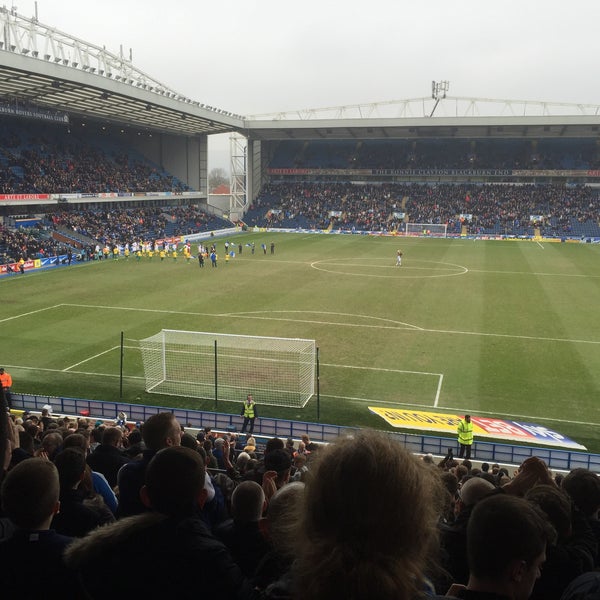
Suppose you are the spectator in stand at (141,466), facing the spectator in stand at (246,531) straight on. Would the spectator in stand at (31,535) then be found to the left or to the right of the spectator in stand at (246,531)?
right

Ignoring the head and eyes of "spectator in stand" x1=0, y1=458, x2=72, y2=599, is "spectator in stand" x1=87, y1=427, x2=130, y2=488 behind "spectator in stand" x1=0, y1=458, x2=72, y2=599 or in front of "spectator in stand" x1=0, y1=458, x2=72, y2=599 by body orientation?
in front

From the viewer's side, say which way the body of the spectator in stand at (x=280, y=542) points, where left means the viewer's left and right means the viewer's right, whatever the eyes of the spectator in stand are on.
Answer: facing away from the viewer

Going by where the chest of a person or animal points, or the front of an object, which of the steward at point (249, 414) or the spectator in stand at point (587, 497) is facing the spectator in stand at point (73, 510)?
the steward

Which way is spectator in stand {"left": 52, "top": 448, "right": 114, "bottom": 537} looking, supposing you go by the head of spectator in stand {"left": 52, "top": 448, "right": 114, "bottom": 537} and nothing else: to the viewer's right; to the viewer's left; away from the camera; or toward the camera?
away from the camera

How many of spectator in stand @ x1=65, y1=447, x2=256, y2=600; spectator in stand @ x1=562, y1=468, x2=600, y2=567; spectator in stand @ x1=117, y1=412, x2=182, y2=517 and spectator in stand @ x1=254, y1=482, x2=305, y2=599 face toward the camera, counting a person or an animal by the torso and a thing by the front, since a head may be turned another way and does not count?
0

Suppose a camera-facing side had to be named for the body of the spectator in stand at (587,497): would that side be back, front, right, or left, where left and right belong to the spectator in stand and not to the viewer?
back

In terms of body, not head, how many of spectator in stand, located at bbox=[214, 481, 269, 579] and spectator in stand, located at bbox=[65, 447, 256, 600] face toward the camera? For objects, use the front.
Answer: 0

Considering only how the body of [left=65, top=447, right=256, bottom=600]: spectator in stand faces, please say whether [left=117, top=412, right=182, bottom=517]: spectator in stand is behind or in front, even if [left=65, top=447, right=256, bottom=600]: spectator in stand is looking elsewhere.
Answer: in front

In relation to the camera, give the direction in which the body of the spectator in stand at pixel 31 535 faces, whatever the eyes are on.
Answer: away from the camera

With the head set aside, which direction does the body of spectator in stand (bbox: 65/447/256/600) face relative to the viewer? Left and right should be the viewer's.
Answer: facing away from the viewer

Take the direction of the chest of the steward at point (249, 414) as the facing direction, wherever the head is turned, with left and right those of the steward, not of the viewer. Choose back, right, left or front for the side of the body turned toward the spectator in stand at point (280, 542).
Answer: front

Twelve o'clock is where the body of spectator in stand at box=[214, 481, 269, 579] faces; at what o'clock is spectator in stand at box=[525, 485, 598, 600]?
spectator in stand at box=[525, 485, 598, 600] is roughly at 3 o'clock from spectator in stand at box=[214, 481, 269, 579].

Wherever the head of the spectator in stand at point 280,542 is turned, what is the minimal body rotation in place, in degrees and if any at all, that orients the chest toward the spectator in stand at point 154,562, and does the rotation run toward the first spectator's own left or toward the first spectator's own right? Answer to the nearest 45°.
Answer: approximately 135° to the first spectator's own left

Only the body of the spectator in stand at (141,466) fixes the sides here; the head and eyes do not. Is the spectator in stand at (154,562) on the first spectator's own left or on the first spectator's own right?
on the first spectator's own right

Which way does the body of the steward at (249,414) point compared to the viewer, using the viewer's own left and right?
facing the viewer

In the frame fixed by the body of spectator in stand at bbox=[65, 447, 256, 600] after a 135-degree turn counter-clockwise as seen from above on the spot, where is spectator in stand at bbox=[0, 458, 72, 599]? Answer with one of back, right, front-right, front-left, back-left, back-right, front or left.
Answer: right

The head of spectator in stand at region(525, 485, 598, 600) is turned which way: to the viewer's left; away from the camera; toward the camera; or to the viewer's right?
away from the camera
